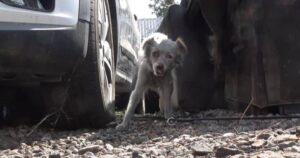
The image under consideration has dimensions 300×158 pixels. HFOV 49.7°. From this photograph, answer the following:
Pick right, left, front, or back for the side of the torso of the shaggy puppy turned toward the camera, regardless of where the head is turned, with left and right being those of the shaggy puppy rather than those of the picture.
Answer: front

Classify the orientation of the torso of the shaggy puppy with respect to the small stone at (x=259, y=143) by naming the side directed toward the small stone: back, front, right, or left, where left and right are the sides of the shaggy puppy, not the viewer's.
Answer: front

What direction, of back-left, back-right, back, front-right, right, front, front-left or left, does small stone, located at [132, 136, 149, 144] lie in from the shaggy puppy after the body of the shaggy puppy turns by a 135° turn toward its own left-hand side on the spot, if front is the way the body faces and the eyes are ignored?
back-right

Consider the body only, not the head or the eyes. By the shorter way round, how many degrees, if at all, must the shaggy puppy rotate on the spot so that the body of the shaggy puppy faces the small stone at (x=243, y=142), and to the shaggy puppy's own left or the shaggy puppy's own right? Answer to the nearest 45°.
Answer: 0° — it already faces it

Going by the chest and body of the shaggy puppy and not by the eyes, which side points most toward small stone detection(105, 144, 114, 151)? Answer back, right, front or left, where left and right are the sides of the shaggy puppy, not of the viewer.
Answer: front

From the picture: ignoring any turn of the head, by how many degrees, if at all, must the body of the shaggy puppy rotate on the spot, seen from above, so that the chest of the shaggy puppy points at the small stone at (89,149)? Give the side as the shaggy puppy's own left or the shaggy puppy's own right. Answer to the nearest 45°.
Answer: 0° — it already faces it

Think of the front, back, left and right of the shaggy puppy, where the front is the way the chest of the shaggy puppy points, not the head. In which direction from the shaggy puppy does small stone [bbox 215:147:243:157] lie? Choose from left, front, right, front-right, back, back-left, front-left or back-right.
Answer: front
